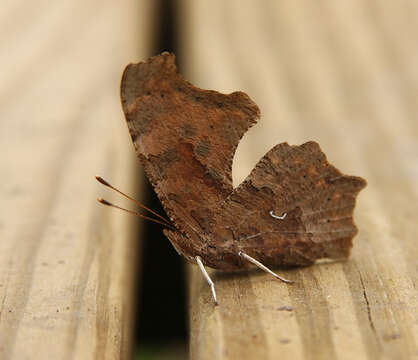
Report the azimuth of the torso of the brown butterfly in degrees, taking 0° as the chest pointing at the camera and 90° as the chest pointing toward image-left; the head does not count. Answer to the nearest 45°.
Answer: approximately 90°
